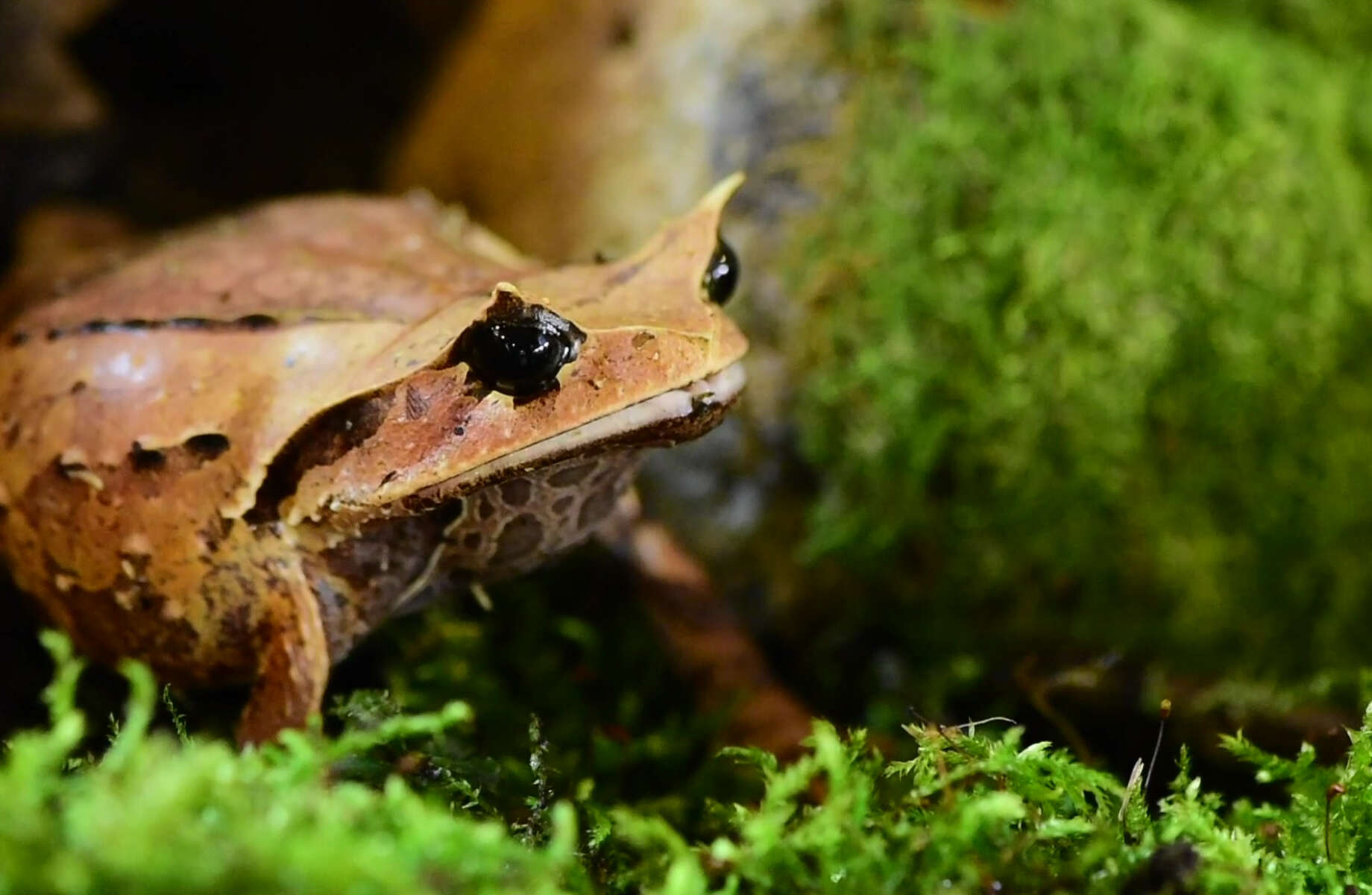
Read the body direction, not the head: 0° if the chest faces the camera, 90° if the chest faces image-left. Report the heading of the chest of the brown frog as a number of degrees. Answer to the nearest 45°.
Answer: approximately 315°

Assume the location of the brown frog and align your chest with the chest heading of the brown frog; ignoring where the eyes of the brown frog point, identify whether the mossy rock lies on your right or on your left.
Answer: on your left
